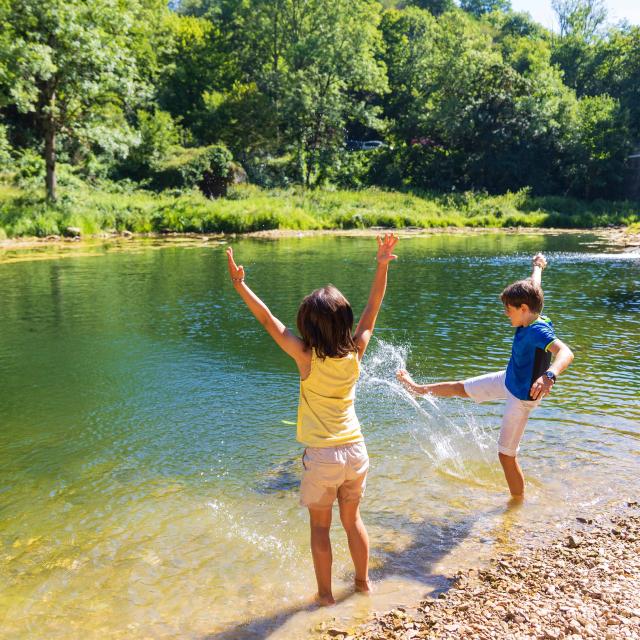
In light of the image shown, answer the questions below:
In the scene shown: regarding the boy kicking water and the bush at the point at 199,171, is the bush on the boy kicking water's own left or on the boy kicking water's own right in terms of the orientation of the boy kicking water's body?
on the boy kicking water's own right

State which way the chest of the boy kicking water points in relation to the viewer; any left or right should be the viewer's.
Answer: facing to the left of the viewer

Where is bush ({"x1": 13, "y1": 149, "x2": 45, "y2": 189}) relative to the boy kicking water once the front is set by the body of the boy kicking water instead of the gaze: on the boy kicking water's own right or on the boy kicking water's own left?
on the boy kicking water's own right
